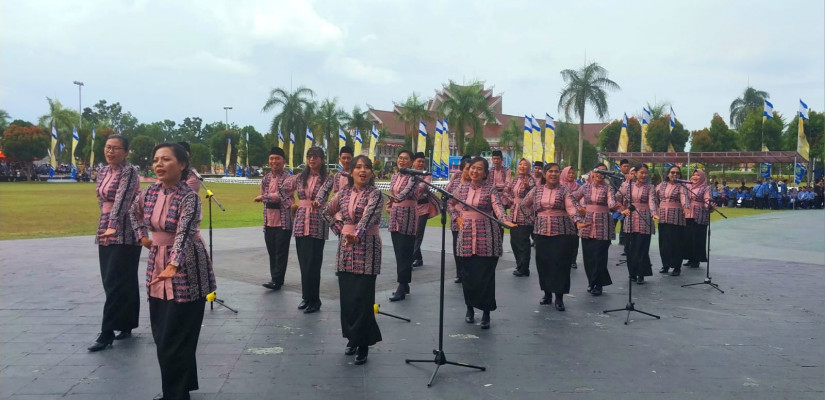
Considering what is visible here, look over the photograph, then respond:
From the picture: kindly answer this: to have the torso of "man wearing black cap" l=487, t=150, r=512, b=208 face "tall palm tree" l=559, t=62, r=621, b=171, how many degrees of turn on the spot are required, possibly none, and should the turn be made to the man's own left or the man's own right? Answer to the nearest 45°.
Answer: approximately 135° to the man's own right

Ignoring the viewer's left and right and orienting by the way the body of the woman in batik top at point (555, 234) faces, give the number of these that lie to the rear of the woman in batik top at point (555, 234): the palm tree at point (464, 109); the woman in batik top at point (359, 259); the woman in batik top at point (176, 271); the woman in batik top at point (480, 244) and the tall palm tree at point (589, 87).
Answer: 2

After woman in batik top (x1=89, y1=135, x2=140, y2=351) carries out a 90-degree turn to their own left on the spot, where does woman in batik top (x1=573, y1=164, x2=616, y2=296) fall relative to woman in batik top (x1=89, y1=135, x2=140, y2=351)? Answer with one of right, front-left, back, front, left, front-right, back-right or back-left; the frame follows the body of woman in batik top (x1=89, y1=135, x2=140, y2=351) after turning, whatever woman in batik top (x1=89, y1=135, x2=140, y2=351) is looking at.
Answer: front-left

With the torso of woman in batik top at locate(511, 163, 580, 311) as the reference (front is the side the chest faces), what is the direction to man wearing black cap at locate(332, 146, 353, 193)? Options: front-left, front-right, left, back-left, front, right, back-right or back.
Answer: right

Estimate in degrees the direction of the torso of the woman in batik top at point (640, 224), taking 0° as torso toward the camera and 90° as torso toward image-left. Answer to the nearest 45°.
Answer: approximately 0°

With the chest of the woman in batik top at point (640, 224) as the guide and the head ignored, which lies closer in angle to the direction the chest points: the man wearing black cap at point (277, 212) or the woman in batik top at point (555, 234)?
the woman in batik top

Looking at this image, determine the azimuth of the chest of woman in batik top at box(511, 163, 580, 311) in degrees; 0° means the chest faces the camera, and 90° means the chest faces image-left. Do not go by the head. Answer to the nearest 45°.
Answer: approximately 0°

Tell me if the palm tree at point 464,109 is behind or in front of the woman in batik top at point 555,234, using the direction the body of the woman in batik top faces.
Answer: behind
